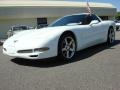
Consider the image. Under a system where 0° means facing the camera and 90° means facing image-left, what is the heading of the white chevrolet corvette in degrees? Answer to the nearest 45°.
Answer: approximately 45°
